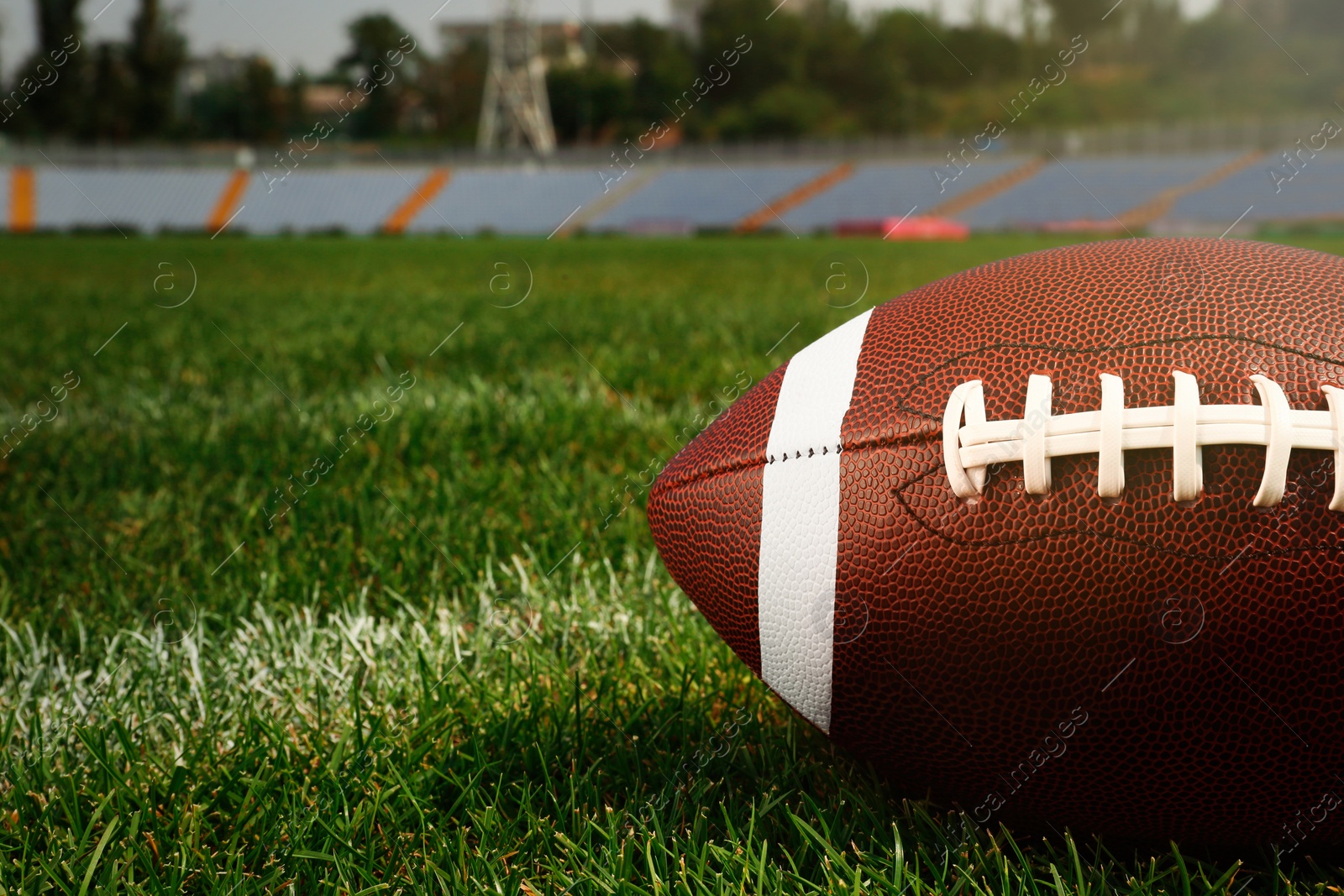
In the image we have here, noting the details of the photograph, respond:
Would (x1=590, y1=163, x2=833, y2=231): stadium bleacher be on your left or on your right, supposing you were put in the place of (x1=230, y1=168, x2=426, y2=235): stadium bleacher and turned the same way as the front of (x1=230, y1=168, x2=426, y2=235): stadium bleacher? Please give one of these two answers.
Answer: on your left

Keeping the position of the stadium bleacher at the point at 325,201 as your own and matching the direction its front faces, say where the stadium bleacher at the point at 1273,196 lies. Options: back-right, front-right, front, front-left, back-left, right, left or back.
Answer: front-left

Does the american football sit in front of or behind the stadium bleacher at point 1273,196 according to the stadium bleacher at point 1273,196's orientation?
in front

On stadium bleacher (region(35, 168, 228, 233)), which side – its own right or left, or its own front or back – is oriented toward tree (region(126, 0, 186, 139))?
back

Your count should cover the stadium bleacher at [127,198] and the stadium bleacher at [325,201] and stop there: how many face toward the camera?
2

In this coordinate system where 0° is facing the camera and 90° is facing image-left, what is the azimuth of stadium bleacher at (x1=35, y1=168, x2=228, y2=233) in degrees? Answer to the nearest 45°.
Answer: approximately 0°

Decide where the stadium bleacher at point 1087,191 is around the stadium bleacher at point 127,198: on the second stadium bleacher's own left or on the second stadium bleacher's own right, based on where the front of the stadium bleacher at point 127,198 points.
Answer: on the second stadium bleacher's own left

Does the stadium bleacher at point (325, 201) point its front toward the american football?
yes

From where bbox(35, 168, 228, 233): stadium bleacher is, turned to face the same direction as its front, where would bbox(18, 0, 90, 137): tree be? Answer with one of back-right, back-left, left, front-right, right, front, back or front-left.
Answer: back

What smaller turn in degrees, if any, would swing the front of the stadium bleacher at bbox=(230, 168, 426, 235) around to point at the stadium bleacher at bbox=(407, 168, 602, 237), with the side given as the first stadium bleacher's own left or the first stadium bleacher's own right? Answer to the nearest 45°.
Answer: approximately 90° to the first stadium bleacher's own left

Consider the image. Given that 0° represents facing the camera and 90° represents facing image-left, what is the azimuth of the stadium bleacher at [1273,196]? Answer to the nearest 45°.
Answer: approximately 45°

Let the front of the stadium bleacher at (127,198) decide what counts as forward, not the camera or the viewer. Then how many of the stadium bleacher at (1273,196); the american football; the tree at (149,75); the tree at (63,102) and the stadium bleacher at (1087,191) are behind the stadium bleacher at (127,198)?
2
